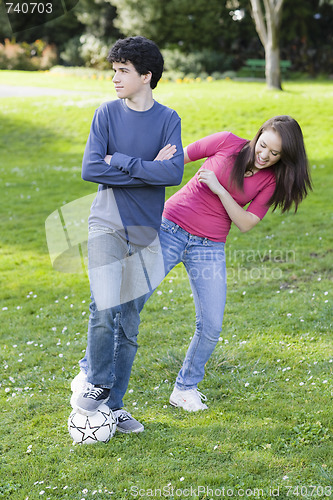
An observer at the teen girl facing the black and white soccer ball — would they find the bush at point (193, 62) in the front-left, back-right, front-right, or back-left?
back-right

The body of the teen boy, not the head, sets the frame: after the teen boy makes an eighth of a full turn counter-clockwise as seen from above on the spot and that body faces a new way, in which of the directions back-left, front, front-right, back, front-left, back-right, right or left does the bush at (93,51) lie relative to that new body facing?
back-left

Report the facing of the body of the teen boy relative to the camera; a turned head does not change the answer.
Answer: toward the camera

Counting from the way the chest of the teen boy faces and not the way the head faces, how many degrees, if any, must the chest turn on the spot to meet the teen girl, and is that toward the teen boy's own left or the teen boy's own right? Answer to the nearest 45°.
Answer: approximately 135° to the teen boy's own left

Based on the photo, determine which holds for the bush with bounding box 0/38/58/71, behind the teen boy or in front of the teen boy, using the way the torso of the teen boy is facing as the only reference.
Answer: behind

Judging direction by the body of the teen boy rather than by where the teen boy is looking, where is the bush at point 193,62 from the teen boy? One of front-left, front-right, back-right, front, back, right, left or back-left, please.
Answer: back
